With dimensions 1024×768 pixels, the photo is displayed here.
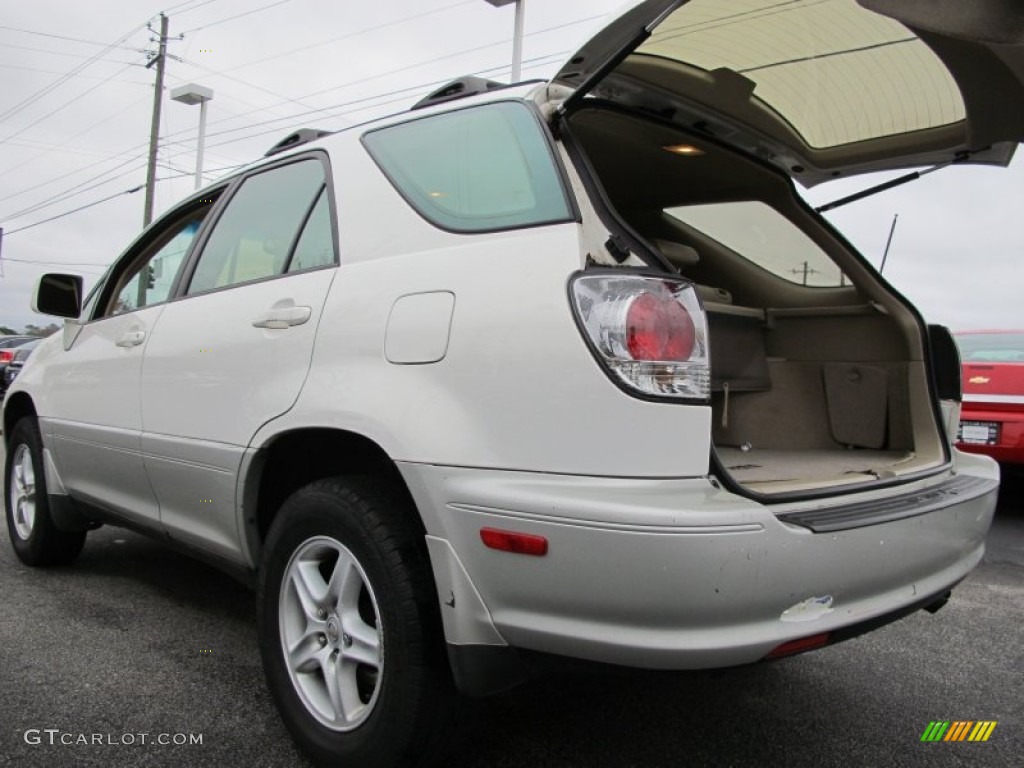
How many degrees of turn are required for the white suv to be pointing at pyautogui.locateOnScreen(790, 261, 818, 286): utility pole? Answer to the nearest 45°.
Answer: approximately 90° to its right

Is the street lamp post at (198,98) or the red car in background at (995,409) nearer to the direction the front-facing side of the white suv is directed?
the street lamp post

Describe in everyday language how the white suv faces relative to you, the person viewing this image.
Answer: facing away from the viewer and to the left of the viewer

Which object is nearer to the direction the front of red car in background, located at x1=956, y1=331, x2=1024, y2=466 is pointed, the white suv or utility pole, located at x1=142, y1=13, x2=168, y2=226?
the utility pole

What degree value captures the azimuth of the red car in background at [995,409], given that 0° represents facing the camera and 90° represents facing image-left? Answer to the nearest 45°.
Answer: approximately 180°
